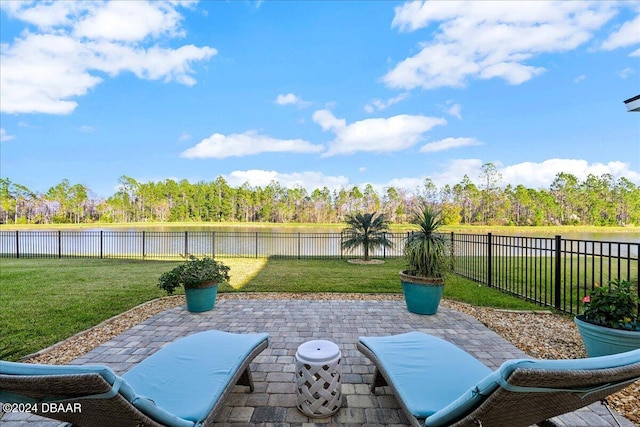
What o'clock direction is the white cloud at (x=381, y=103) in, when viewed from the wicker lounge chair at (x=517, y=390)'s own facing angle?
The white cloud is roughly at 1 o'clock from the wicker lounge chair.

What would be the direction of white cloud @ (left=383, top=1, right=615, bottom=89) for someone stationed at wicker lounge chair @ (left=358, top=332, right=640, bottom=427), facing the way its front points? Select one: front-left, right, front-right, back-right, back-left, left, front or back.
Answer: front-right

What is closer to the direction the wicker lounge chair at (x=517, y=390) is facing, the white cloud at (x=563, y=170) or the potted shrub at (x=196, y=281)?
the potted shrub

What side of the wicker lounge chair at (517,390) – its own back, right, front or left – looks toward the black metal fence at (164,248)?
front

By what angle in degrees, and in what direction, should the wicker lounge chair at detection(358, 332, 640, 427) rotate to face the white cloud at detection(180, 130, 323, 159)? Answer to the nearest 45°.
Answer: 0° — it already faces it

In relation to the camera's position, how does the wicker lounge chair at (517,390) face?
facing away from the viewer and to the left of the viewer

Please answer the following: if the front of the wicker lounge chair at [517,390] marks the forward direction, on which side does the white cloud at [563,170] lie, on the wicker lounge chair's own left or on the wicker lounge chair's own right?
on the wicker lounge chair's own right

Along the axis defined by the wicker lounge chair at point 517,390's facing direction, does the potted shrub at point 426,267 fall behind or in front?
in front

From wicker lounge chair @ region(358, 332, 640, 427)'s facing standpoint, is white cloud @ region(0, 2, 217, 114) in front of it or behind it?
in front

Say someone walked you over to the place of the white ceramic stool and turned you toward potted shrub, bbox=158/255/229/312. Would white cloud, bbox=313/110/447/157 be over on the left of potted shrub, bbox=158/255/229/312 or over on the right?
right

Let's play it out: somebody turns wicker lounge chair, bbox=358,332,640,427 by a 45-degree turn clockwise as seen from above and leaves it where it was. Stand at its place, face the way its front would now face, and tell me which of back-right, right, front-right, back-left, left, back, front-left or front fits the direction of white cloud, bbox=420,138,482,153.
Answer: front
